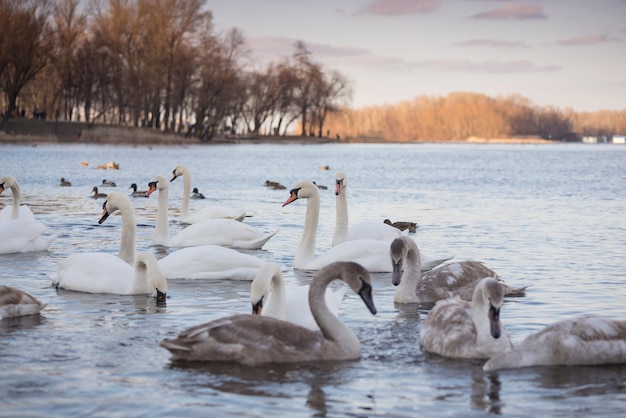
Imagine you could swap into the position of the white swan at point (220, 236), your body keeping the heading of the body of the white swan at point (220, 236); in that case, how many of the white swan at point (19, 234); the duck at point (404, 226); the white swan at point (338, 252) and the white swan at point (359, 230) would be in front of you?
1

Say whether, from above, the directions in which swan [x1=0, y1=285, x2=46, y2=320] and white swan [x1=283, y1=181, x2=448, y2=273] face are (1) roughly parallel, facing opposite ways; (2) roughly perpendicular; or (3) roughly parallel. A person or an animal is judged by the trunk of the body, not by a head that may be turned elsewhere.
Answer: roughly parallel

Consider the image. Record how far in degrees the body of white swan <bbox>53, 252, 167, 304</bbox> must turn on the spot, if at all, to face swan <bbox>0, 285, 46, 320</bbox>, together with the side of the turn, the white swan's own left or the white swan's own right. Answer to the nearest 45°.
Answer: approximately 135° to the white swan's own right

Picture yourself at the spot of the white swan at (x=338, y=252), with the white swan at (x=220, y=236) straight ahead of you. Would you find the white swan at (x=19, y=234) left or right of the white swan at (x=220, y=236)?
left

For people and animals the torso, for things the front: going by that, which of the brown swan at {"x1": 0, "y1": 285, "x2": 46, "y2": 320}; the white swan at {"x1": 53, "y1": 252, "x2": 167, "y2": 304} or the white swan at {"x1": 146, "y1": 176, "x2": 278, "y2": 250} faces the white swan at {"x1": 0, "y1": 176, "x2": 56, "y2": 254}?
the white swan at {"x1": 146, "y1": 176, "x2": 278, "y2": 250}

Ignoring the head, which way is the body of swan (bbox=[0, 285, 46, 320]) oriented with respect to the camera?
to the viewer's left

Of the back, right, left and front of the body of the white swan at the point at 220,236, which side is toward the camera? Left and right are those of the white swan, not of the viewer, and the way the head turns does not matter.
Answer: left

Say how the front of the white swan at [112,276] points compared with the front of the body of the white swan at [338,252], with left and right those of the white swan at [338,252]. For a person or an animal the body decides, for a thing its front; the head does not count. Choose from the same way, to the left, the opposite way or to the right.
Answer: the opposite way

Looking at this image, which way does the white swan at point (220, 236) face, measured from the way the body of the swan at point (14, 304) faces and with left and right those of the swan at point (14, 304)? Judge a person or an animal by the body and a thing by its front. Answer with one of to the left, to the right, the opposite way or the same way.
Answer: the same way

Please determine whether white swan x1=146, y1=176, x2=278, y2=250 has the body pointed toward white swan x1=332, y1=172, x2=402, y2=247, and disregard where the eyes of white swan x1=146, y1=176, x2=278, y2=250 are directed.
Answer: no

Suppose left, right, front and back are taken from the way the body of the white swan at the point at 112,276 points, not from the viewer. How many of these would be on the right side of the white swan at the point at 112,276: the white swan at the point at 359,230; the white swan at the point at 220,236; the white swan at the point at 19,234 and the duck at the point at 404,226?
0

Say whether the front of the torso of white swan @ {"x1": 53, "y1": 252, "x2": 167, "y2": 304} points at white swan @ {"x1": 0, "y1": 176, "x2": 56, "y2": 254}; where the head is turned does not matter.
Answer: no

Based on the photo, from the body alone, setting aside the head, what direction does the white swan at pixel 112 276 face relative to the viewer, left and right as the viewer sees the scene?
facing to the right of the viewer

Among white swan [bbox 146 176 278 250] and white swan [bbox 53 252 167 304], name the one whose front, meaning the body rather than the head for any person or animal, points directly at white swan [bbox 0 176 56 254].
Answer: white swan [bbox 146 176 278 250]

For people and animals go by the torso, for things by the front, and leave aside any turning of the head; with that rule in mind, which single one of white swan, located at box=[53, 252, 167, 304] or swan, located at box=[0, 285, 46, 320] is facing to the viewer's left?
swan, located at box=[0, 285, 46, 320]

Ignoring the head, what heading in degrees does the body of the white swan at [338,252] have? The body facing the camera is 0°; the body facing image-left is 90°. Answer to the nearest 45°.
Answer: approximately 90°

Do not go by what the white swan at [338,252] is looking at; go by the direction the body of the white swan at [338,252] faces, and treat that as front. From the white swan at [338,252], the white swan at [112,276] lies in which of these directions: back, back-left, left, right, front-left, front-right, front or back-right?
front-left

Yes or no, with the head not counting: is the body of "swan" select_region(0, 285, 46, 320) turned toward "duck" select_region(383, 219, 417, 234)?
no
